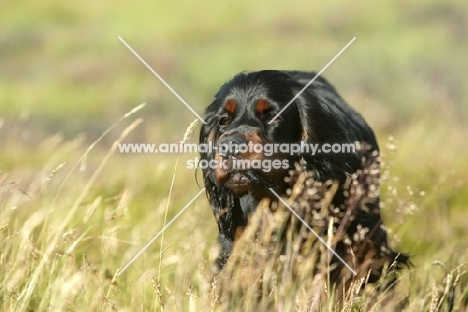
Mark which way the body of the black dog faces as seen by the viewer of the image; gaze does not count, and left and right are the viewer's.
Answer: facing the viewer and to the left of the viewer
